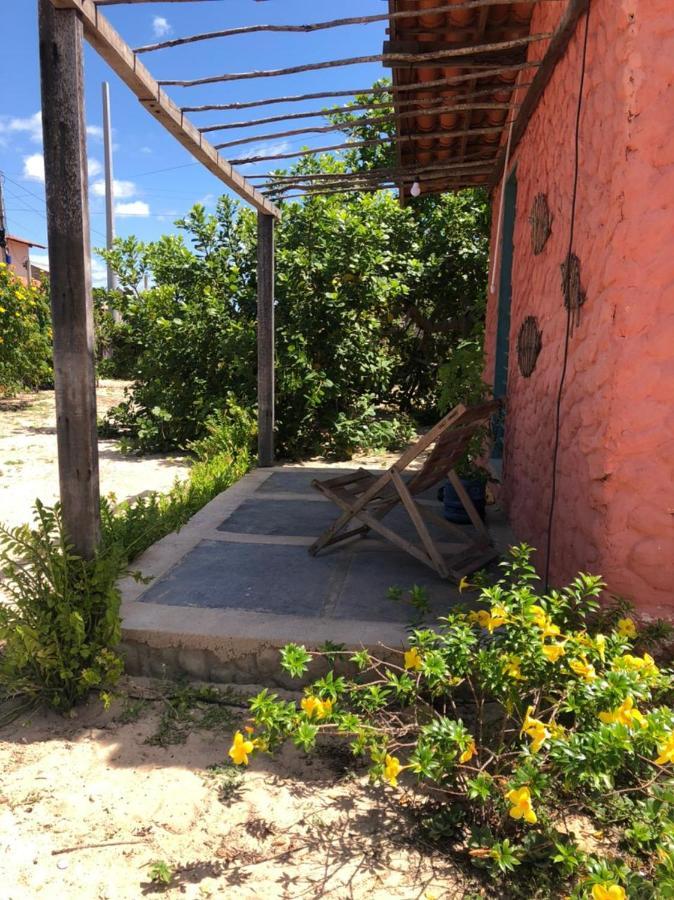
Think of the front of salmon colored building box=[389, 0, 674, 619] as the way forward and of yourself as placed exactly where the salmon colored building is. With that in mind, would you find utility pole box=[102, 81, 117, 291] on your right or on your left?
on your right

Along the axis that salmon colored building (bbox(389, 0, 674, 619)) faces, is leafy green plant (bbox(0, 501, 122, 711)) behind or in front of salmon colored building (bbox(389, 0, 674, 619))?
in front

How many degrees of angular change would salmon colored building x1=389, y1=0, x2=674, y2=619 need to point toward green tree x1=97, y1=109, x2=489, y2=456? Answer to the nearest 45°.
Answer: approximately 45° to its right

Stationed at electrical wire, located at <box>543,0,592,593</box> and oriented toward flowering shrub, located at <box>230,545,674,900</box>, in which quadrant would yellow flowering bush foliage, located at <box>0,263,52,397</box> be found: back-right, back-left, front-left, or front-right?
back-right

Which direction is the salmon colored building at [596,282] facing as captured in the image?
to the viewer's left
